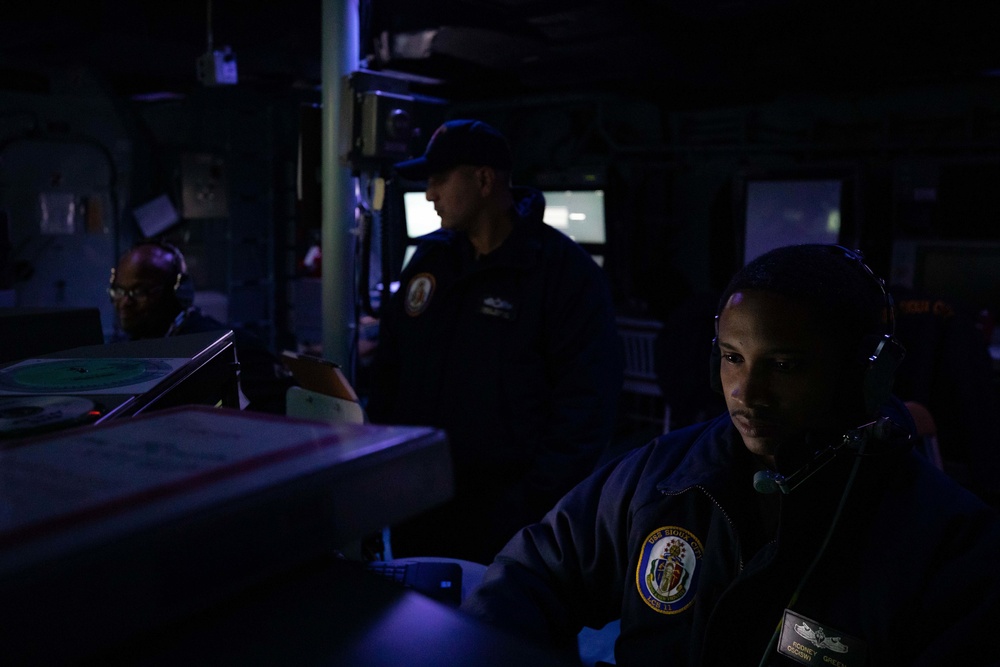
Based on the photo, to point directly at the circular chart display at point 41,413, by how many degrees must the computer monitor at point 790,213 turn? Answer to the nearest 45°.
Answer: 0° — it already faces it

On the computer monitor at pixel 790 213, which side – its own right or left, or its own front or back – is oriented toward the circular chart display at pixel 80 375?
front

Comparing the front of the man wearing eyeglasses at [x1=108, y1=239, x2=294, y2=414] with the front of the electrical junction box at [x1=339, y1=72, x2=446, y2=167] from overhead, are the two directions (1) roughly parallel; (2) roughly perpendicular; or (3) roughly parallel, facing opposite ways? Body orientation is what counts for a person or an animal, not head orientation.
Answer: roughly perpendicular

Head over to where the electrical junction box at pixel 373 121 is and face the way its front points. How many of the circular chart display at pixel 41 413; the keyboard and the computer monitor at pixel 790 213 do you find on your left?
1

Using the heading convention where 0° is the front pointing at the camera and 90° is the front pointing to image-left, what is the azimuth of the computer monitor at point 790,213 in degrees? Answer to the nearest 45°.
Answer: approximately 0°

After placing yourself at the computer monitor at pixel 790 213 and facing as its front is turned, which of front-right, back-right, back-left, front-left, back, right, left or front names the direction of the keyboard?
front

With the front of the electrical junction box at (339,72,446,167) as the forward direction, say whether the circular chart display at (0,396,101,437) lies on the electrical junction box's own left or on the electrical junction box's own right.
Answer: on the electrical junction box's own right

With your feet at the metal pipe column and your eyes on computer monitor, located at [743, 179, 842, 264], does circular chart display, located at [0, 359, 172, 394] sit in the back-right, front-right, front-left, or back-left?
back-right

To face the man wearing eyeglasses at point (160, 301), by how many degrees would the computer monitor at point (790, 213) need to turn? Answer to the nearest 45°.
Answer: approximately 45° to its right

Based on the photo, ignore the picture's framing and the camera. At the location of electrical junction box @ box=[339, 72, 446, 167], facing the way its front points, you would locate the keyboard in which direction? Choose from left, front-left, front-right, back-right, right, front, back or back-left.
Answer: front-right

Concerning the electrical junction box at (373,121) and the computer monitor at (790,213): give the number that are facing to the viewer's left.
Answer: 0

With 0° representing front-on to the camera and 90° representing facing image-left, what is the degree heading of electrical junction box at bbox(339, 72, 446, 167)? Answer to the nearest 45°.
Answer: approximately 315°

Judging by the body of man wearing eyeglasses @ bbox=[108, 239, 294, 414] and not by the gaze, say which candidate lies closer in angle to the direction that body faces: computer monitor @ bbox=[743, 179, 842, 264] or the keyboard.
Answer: the keyboard
